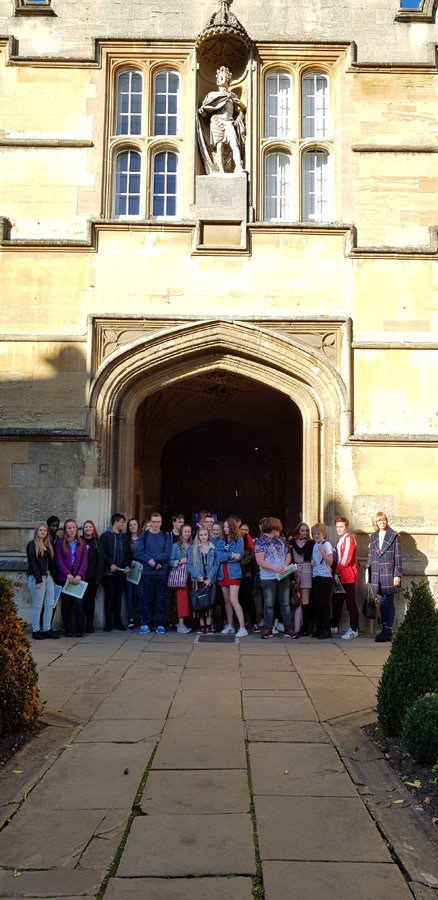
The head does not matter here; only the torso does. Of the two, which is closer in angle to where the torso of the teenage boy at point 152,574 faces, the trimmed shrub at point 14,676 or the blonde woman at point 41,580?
the trimmed shrub

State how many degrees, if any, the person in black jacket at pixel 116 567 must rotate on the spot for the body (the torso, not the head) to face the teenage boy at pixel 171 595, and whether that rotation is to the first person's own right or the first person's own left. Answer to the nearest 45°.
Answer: approximately 45° to the first person's own left

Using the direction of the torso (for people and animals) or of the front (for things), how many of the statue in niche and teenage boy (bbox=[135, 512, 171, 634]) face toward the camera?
2

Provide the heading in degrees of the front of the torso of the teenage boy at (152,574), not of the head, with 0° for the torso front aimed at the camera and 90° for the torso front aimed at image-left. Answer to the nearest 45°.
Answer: approximately 0°

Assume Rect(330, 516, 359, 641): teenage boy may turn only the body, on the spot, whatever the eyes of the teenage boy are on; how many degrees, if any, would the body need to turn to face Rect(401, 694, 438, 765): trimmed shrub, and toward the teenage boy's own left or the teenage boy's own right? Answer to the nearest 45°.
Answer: approximately 45° to the teenage boy's own left

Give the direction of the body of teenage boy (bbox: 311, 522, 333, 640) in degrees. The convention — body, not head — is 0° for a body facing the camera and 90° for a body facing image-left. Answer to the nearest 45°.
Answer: approximately 45°

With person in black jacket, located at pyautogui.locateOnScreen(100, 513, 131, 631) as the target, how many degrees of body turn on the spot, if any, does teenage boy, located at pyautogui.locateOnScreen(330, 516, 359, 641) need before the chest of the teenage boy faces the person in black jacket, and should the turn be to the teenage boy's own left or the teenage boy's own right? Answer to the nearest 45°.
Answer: approximately 45° to the teenage boy's own right

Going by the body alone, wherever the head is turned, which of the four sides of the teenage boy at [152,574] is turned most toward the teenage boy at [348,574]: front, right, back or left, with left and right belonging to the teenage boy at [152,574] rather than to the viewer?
left
